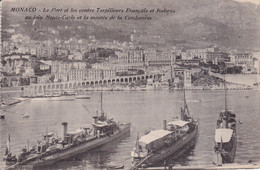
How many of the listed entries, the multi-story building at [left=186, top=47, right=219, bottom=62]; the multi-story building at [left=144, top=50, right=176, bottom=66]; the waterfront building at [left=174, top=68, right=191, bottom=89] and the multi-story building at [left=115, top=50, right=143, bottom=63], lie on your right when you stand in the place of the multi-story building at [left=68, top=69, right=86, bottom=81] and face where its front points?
0

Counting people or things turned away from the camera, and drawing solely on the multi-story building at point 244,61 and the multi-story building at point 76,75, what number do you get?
0

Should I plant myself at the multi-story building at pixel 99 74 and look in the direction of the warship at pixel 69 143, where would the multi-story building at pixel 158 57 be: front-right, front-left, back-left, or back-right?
back-left

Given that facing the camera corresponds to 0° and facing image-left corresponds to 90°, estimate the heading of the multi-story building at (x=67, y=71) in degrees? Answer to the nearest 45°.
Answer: approximately 0°

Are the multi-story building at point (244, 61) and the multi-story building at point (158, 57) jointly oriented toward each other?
no

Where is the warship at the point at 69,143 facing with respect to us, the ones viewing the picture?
facing away from the viewer and to the right of the viewer

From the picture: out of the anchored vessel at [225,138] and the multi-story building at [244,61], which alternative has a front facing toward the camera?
the multi-story building

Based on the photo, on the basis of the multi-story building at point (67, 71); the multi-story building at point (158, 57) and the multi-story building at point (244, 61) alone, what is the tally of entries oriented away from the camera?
0

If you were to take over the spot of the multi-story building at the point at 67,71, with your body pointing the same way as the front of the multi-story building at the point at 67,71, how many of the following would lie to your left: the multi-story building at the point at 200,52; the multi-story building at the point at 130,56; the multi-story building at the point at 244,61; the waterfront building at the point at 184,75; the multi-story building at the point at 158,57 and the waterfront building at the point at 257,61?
6

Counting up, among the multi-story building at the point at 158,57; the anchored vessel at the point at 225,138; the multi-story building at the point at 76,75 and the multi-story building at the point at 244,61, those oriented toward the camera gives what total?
3

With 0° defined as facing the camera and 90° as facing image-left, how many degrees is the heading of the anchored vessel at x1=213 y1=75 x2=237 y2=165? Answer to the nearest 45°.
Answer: approximately 180°

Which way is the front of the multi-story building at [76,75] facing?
toward the camera

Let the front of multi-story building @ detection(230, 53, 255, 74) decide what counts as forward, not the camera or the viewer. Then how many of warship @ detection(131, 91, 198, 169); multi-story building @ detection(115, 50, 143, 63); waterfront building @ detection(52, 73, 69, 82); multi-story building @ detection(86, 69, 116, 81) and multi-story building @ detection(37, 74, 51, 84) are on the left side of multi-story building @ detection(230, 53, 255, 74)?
0

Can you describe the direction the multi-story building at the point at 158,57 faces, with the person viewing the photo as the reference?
facing the viewer

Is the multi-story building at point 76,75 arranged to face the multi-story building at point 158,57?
no
